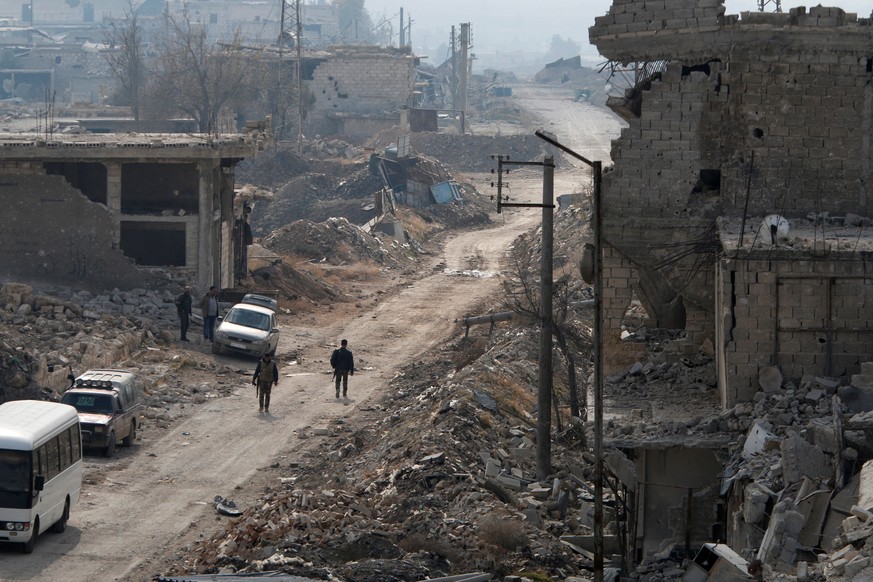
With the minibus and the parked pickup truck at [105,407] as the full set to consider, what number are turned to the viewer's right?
0

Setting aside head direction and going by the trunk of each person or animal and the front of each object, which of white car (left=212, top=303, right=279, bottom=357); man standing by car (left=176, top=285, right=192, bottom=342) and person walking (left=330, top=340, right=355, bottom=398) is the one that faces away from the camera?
the person walking

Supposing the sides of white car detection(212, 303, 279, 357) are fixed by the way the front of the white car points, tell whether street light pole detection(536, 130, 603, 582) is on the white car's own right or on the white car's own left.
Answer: on the white car's own left

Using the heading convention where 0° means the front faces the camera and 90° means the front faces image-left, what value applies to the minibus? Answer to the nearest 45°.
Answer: approximately 45°

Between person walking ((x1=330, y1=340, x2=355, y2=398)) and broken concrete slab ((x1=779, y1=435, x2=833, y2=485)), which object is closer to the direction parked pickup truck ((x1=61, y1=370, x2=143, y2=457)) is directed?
the broken concrete slab

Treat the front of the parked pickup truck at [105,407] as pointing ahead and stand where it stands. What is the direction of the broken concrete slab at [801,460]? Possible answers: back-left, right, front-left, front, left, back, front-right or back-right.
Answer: left

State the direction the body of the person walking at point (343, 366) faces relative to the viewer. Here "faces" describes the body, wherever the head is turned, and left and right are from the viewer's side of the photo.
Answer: facing away from the viewer

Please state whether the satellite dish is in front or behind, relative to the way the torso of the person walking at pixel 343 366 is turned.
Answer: behind

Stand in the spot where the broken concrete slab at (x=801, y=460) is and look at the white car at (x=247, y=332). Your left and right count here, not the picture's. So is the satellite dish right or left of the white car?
right

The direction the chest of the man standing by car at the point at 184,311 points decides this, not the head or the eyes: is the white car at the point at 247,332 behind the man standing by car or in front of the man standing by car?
in front

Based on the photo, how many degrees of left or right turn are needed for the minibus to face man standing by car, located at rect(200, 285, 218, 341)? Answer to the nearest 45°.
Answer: approximately 135° to its right

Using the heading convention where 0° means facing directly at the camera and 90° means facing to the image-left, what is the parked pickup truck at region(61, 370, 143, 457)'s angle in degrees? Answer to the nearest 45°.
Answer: approximately 45°

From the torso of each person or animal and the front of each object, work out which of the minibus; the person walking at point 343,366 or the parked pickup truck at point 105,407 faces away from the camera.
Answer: the person walking

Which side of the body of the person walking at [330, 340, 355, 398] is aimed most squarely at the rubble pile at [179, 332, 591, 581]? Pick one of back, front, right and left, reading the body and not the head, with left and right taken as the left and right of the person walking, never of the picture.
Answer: back
